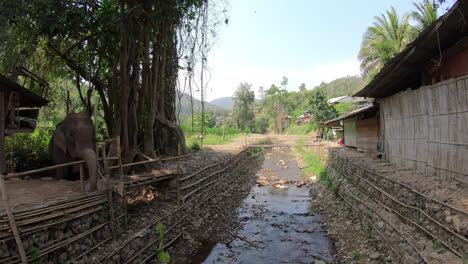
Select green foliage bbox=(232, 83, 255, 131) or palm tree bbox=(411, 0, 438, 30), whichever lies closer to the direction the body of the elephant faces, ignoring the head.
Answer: the palm tree

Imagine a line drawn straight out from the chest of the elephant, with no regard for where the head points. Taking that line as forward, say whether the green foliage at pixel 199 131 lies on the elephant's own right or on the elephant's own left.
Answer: on the elephant's own left
